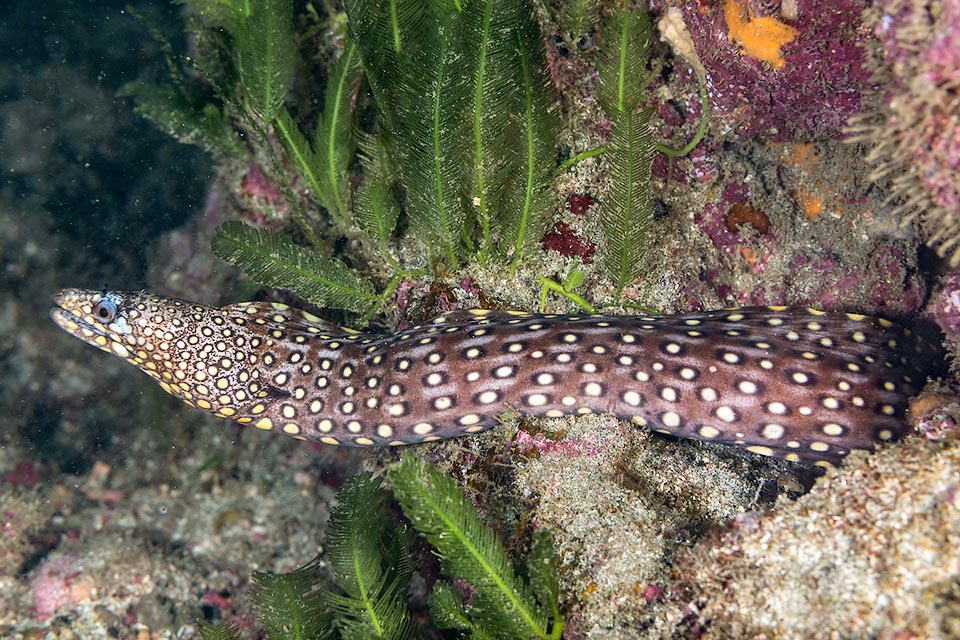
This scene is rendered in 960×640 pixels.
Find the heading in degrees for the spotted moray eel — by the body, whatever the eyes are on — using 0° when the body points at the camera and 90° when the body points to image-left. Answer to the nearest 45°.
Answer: approximately 90°
